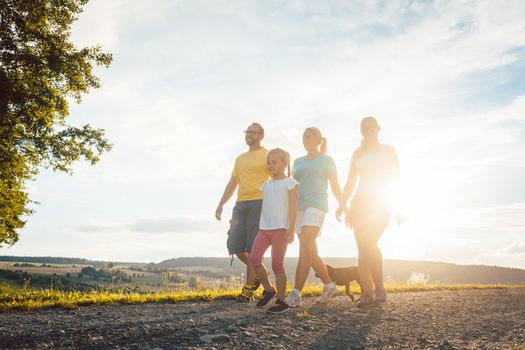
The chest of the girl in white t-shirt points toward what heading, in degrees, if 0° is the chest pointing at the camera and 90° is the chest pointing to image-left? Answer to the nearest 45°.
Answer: approximately 45°

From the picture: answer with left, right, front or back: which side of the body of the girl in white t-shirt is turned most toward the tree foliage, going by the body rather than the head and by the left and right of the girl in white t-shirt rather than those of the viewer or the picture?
right

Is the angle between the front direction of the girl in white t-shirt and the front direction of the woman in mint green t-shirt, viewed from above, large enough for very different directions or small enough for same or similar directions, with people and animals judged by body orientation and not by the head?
same or similar directions

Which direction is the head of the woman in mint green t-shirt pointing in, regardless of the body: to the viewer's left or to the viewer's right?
to the viewer's left

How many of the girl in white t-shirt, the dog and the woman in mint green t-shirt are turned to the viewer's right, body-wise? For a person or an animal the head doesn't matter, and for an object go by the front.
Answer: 0

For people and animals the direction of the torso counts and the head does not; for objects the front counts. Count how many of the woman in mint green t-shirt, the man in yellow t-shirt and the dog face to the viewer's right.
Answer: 0

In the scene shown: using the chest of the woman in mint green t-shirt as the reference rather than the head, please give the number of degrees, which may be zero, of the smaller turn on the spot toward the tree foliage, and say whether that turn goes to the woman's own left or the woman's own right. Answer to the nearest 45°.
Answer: approximately 90° to the woman's own right

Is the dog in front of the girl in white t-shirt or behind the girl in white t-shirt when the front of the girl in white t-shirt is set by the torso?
behind

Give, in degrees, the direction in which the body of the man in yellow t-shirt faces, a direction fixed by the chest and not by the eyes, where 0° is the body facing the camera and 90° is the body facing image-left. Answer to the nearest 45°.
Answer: approximately 45°

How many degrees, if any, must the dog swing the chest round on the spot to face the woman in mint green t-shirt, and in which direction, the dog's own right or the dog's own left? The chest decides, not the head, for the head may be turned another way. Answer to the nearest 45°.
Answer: approximately 90° to the dog's own left

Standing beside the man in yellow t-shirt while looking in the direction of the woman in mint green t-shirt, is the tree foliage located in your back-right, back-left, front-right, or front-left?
back-left

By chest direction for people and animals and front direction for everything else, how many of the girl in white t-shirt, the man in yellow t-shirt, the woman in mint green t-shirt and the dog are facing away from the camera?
0

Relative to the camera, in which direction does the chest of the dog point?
to the viewer's left
